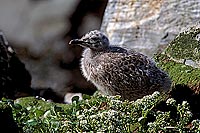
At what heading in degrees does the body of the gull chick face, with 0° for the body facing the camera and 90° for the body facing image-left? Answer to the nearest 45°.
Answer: approximately 90°

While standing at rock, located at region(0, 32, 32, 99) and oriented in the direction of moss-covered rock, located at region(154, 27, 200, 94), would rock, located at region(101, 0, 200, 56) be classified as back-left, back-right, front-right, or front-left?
front-left

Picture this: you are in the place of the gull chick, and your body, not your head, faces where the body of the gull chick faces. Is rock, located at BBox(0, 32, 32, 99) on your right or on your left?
on your right

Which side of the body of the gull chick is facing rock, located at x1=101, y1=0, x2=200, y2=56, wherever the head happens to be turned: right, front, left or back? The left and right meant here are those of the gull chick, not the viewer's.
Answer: right

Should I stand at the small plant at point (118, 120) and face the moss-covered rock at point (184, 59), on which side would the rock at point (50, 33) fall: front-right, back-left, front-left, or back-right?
front-left

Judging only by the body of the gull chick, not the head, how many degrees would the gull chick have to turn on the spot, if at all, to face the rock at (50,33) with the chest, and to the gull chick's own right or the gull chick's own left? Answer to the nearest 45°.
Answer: approximately 90° to the gull chick's own right
